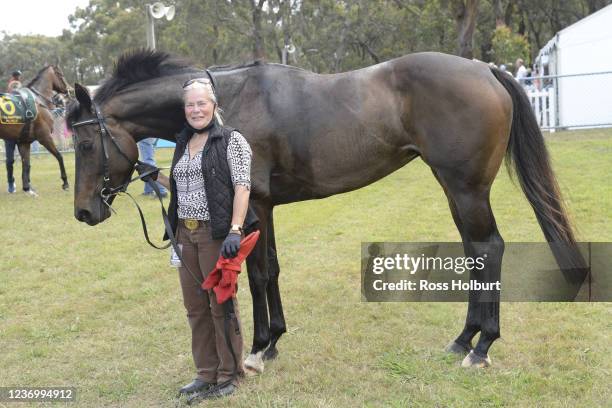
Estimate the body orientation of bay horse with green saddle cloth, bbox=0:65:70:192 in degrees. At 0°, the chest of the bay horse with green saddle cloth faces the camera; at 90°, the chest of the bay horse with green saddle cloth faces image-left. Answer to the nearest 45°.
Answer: approximately 270°

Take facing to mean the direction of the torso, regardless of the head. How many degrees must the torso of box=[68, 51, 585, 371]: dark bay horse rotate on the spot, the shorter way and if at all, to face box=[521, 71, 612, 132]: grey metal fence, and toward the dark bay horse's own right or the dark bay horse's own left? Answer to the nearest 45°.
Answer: approximately 135° to the dark bay horse's own right

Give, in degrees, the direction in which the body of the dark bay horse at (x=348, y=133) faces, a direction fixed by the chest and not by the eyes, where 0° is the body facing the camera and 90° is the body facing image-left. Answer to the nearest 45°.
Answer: approximately 90°

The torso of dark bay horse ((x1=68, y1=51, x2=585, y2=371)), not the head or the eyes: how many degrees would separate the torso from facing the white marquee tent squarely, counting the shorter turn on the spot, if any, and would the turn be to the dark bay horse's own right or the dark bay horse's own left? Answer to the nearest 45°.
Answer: approximately 135° to the dark bay horse's own right

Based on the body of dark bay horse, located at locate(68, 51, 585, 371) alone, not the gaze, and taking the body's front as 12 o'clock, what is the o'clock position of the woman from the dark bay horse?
The woman is roughly at 11 o'clock from the dark bay horse.

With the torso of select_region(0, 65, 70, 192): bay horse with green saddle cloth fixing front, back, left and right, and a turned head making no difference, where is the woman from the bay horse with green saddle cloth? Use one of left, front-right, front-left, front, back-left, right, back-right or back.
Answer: right

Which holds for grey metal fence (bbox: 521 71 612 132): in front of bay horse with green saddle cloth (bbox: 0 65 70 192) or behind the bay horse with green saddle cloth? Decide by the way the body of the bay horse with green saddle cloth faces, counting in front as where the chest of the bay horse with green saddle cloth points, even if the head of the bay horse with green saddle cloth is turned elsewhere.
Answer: in front

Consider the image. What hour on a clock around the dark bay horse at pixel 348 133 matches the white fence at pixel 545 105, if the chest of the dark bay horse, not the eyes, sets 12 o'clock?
The white fence is roughly at 4 o'clock from the dark bay horse.

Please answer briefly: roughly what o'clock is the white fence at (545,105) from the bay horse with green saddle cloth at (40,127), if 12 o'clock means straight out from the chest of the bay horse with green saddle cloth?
The white fence is roughly at 12 o'clock from the bay horse with green saddle cloth.

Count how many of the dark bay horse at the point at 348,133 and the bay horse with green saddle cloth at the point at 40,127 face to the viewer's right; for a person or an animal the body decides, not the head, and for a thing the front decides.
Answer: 1

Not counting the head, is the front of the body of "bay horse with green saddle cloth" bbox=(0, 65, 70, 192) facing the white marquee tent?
yes

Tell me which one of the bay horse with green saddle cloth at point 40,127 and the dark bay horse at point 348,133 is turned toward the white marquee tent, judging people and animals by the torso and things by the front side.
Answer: the bay horse with green saddle cloth at point 40,127

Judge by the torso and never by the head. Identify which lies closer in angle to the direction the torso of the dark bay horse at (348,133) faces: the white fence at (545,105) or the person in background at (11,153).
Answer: the person in background
